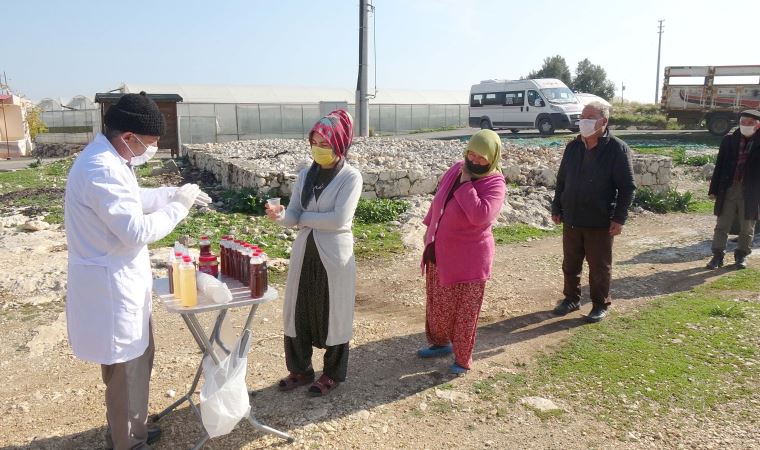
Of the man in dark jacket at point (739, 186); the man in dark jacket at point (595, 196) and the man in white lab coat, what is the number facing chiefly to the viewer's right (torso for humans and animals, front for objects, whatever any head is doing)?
1

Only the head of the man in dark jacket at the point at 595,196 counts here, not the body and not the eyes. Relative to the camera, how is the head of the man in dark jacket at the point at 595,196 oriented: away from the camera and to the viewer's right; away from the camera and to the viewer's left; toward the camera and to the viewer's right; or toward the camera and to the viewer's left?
toward the camera and to the viewer's left

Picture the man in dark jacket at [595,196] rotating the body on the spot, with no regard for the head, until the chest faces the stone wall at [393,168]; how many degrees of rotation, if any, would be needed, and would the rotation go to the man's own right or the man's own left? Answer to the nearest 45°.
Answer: approximately 90° to the man's own right

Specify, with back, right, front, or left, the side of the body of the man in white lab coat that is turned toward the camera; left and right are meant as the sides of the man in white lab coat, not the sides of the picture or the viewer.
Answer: right

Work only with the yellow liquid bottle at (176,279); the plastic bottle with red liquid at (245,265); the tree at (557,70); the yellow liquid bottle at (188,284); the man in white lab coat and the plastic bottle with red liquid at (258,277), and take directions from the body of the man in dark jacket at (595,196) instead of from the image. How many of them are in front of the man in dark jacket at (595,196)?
5

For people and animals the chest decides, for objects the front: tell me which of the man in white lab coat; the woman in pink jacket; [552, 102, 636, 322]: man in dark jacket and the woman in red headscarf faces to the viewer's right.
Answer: the man in white lab coat

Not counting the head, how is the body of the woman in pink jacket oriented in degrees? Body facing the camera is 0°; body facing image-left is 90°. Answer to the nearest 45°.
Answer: approximately 45°

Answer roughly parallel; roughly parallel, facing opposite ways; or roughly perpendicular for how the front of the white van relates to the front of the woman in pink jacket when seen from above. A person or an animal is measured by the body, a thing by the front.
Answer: roughly perpendicular

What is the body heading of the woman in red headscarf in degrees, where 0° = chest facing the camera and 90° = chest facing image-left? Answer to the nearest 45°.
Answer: approximately 45°

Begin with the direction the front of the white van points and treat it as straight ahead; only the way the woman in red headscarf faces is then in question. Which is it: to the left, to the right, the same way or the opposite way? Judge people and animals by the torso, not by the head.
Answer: to the right

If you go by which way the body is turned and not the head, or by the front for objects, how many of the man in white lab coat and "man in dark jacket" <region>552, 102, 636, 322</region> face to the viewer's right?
1

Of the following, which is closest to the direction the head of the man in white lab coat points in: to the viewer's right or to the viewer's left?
to the viewer's right
